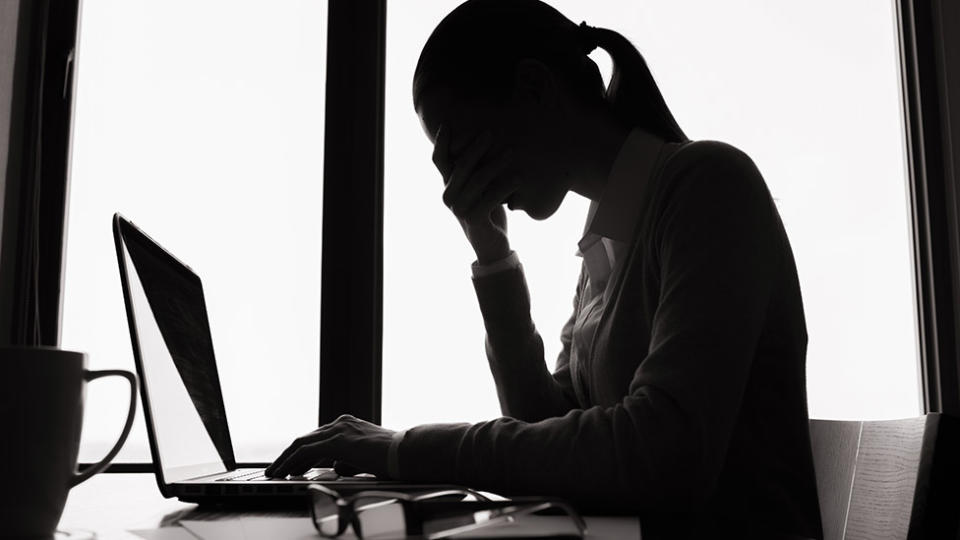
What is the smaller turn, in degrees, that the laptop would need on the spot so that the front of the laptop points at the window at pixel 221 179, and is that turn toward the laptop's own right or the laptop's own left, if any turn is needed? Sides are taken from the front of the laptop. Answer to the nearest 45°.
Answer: approximately 90° to the laptop's own left

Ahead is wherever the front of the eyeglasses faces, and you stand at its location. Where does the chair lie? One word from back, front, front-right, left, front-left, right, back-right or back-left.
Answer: back

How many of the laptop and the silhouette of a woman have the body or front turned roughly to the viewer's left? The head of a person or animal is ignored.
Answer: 1

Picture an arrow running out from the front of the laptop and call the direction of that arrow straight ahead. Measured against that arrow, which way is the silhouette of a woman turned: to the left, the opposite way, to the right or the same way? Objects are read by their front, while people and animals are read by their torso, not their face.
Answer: the opposite way

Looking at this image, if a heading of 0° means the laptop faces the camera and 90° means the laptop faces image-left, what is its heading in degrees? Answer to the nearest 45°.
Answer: approximately 270°

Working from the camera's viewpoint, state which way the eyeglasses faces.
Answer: facing the viewer and to the left of the viewer

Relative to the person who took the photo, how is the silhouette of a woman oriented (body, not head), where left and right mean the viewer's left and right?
facing to the left of the viewer

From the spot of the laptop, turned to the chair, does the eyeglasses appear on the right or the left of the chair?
right

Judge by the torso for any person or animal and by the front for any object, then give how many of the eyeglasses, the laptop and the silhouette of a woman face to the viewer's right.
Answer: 1
